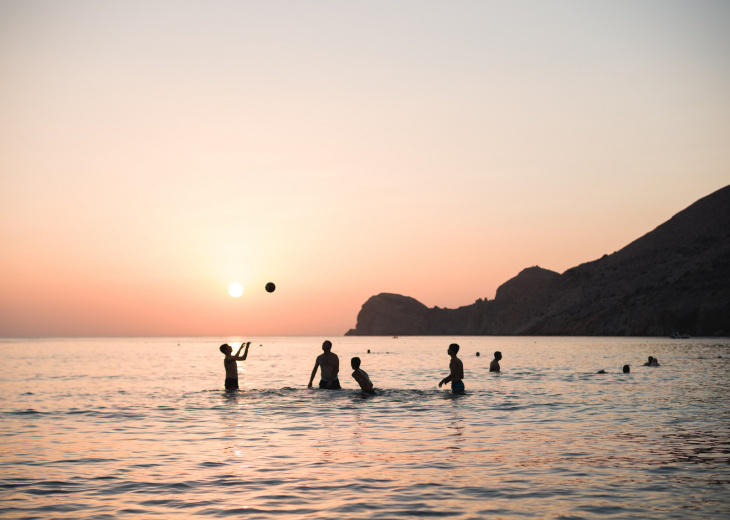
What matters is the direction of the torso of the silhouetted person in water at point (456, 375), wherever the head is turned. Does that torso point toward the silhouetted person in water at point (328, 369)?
yes

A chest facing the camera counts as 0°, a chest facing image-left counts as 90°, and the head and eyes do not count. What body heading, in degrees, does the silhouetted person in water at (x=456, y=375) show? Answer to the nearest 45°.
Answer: approximately 90°
